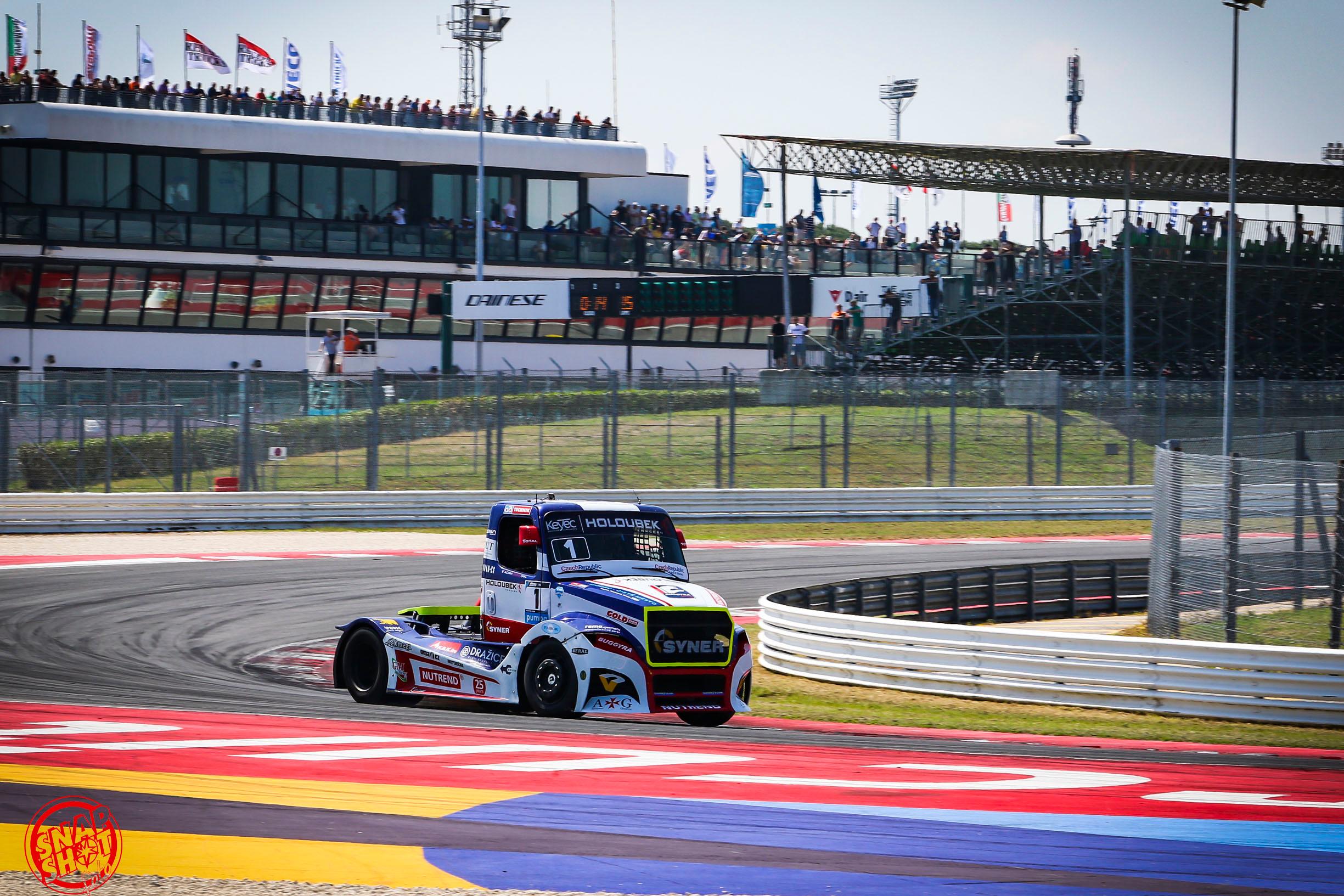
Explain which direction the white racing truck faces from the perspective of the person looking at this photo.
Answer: facing the viewer and to the right of the viewer

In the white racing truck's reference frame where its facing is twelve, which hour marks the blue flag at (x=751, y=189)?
The blue flag is roughly at 8 o'clock from the white racing truck.

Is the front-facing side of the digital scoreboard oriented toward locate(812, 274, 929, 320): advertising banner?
no

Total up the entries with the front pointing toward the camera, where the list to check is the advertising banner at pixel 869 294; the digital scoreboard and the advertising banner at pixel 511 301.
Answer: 3

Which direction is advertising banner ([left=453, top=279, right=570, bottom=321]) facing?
toward the camera

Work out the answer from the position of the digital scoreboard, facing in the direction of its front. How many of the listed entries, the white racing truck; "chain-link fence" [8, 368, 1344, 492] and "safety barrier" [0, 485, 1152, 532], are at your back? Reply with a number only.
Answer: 0

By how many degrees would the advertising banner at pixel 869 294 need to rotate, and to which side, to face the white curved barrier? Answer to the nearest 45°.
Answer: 0° — it already faces it

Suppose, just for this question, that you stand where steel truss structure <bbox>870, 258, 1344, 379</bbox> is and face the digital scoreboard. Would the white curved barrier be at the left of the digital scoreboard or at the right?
left

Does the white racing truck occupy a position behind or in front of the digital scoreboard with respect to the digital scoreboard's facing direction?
in front

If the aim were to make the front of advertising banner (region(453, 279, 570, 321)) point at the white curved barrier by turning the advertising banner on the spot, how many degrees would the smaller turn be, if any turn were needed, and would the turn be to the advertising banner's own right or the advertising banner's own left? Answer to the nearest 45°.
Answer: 0° — it already faces it

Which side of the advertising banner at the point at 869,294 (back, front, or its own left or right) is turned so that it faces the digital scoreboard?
right

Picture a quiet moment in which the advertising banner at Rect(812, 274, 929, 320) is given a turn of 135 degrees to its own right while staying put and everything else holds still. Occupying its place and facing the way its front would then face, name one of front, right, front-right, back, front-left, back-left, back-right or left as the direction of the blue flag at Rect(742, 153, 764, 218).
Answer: front

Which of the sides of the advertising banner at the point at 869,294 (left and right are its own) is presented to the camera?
front

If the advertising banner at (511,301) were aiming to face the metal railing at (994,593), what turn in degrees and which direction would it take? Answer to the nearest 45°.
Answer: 0° — it already faces it

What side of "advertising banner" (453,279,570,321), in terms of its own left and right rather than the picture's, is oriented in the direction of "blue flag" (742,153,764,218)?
left

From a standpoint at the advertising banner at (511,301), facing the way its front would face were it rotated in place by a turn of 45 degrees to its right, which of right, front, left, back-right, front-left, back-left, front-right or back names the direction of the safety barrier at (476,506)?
front-left
